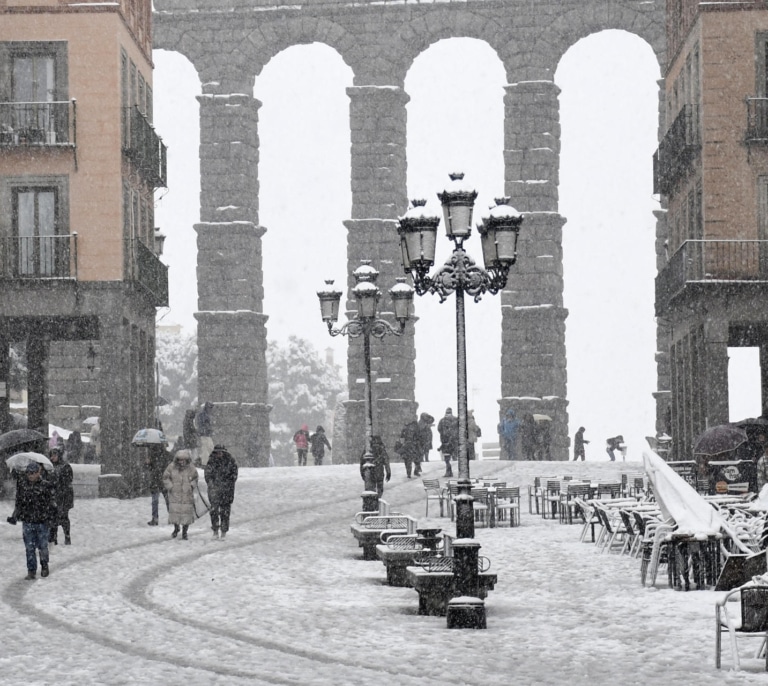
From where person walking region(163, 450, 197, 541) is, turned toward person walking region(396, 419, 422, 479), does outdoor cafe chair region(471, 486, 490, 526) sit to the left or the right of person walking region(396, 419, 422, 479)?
right

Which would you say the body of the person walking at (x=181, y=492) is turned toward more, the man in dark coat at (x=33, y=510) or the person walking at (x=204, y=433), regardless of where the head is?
the man in dark coat

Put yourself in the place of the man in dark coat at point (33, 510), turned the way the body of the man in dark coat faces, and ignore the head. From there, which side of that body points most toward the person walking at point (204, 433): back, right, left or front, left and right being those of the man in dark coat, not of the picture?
back

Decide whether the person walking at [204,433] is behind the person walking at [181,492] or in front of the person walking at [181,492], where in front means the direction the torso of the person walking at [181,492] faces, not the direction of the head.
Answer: behind

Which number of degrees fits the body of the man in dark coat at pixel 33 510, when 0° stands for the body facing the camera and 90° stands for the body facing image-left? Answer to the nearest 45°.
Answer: approximately 0°

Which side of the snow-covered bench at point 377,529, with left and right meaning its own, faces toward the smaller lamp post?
back

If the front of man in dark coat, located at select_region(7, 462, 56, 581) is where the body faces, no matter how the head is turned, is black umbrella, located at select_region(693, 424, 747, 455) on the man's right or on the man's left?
on the man's left

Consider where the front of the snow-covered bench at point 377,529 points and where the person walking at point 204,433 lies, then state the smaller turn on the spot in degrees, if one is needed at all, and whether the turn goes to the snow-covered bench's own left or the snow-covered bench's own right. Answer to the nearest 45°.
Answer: approximately 90° to the snow-covered bench's own right

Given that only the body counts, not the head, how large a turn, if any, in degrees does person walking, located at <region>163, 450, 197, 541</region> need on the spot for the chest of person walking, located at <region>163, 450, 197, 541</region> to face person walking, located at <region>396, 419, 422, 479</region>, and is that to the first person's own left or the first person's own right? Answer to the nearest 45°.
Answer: approximately 180°

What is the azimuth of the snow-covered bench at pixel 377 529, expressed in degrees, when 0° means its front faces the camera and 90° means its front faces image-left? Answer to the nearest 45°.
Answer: approximately 90°
